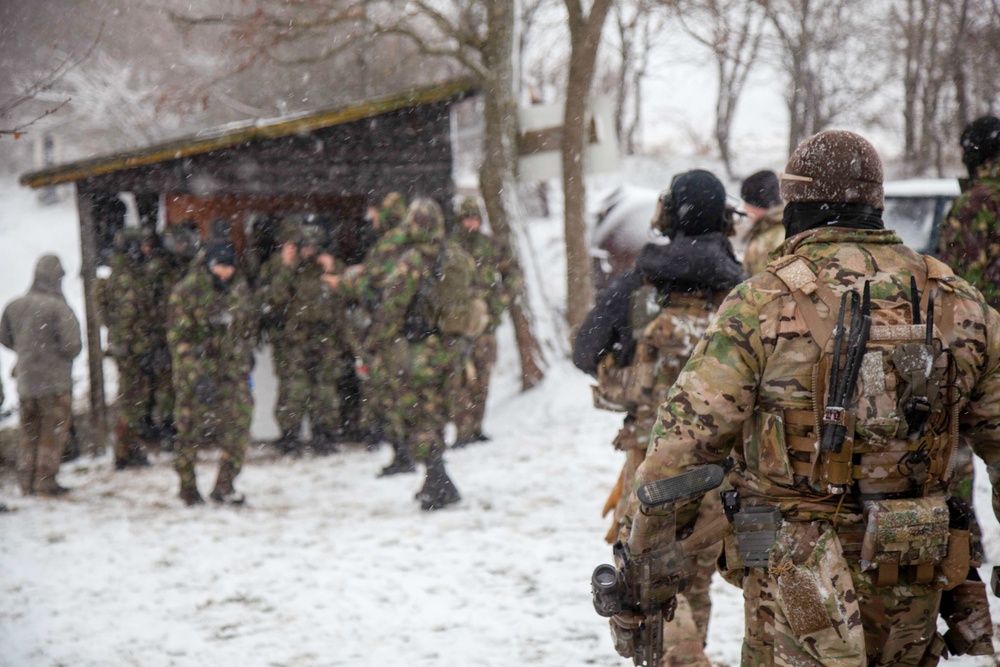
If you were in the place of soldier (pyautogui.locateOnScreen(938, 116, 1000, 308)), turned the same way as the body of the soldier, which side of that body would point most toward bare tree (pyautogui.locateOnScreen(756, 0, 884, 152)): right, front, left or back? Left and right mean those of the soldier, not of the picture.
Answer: front

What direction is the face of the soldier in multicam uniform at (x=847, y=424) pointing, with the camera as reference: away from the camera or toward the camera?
away from the camera

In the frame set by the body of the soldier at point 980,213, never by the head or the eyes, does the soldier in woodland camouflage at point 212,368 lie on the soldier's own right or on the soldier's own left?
on the soldier's own left

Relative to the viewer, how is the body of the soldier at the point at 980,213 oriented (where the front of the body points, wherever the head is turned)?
away from the camera

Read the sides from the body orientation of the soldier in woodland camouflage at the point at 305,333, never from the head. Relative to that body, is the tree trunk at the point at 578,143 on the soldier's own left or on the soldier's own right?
on the soldier's own left

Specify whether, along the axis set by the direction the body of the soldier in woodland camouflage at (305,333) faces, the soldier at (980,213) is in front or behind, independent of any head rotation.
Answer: in front

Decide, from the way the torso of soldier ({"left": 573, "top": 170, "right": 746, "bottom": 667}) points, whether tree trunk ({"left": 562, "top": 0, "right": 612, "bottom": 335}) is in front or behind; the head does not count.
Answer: in front

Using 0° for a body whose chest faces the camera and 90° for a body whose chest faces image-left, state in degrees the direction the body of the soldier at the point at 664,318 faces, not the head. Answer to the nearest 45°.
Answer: approximately 135°

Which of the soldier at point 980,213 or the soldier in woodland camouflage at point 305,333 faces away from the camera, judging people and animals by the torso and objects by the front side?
the soldier

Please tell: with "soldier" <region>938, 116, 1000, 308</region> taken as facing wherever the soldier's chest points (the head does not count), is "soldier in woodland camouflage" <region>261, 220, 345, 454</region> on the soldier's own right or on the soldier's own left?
on the soldier's own left

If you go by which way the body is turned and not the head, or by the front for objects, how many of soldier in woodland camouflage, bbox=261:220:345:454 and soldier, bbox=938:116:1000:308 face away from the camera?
1
